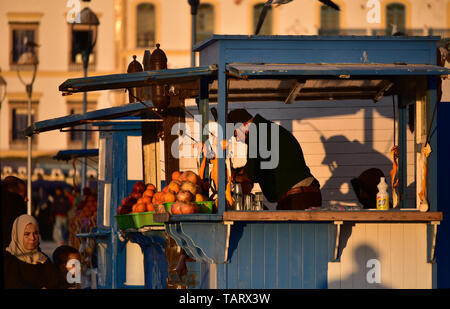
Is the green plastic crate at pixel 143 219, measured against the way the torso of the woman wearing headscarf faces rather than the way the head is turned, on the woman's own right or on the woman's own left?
on the woman's own left

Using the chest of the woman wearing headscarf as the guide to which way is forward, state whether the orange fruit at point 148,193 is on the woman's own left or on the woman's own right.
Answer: on the woman's own left

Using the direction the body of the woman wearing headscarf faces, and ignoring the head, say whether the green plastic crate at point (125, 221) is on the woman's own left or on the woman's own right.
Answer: on the woman's own left

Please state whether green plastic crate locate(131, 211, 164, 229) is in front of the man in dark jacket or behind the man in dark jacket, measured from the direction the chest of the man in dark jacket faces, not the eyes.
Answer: in front

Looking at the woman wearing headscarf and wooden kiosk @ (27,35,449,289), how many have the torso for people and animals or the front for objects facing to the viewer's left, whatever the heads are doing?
0

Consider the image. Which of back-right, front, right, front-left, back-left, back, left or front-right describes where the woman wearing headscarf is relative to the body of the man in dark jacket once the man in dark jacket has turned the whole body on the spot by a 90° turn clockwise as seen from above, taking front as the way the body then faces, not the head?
back-left

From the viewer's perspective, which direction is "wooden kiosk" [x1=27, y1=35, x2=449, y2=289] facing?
toward the camera

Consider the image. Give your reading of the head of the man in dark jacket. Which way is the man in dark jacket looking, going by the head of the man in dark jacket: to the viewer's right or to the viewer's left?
to the viewer's left

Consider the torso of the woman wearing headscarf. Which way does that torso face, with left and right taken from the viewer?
facing the viewer and to the right of the viewer

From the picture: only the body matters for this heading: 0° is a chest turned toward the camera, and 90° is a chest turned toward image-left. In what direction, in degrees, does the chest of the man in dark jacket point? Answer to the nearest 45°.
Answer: approximately 90°

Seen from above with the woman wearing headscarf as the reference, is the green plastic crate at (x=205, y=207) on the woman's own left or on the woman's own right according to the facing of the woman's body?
on the woman's own left
